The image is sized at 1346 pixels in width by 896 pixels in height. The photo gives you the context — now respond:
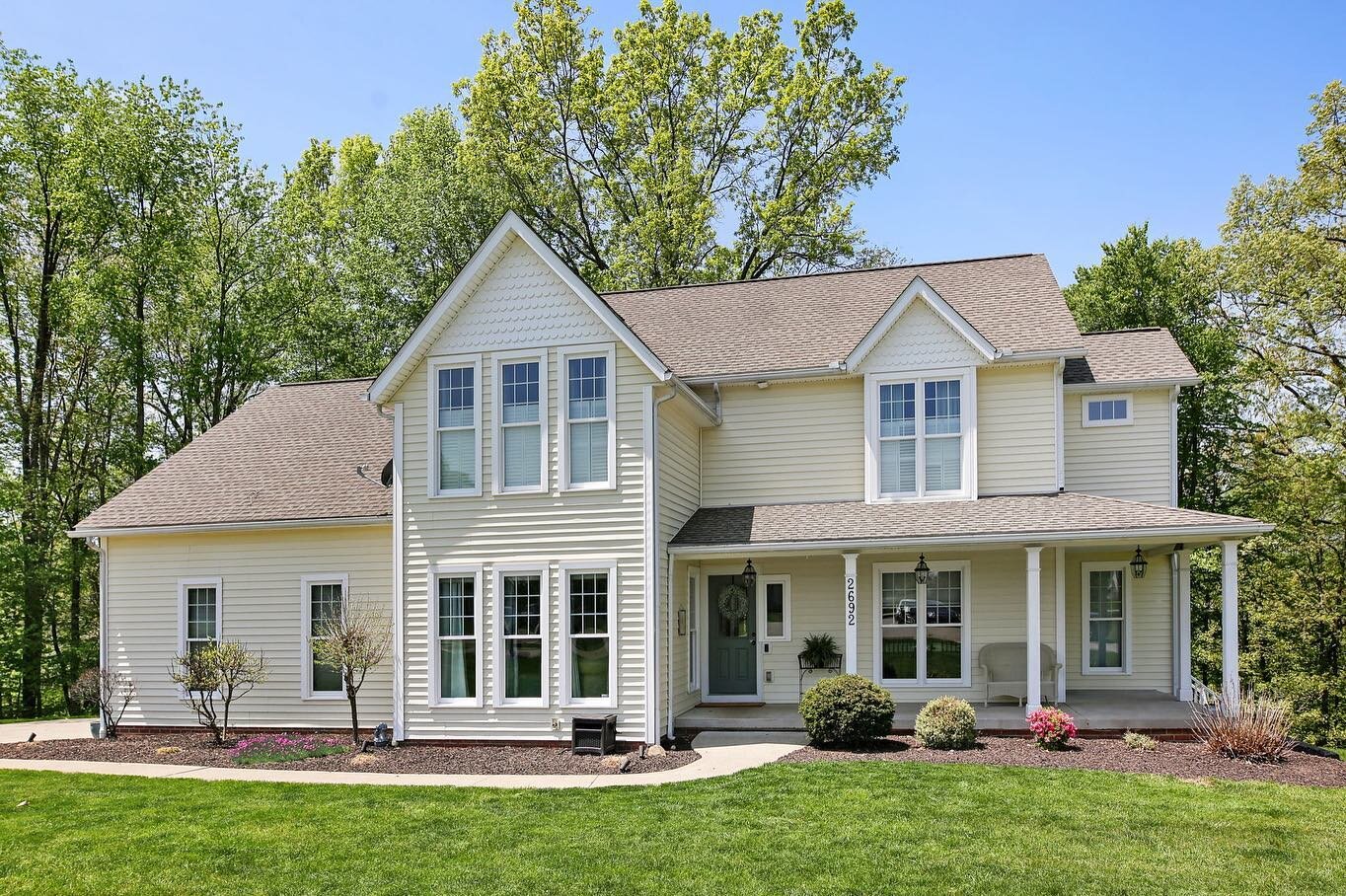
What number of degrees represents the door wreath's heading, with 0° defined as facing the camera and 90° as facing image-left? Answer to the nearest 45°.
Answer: approximately 0°

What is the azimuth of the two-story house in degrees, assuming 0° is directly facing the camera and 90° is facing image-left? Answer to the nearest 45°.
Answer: approximately 0°

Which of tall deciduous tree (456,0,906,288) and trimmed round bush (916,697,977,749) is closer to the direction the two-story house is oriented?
the trimmed round bush

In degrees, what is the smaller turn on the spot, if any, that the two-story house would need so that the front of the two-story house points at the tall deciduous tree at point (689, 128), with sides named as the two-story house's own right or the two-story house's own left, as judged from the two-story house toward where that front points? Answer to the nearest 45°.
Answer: approximately 180°

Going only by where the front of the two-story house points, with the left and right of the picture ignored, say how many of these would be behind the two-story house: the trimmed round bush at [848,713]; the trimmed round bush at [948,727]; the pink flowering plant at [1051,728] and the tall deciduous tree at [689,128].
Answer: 1

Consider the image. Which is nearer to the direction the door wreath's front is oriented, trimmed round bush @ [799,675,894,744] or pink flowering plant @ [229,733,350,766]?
the trimmed round bush

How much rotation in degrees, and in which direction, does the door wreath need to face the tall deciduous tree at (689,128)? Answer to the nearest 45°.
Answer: approximately 180°
